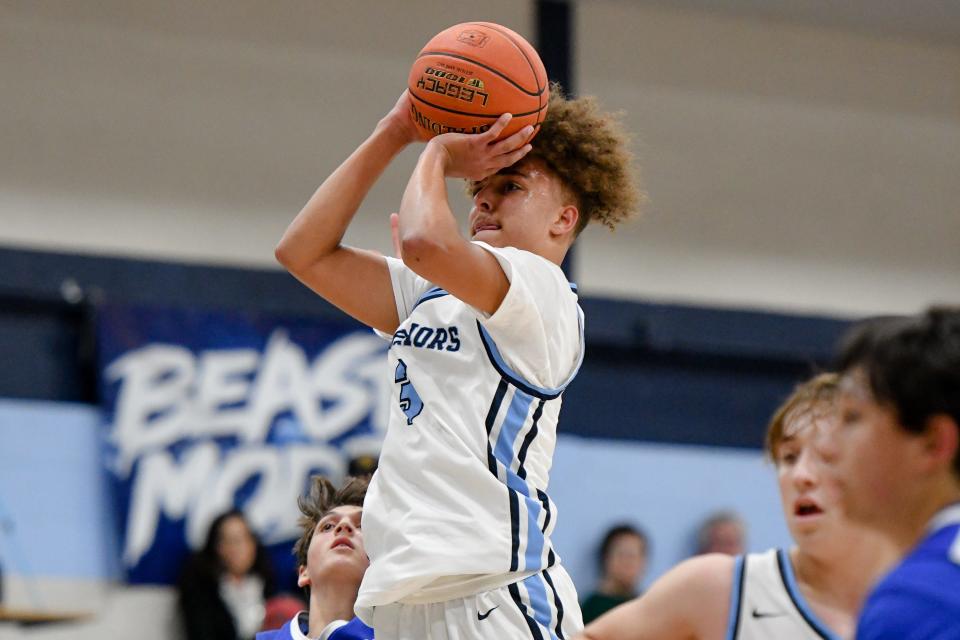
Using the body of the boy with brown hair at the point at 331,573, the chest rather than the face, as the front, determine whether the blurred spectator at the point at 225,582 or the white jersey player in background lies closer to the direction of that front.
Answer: the white jersey player in background

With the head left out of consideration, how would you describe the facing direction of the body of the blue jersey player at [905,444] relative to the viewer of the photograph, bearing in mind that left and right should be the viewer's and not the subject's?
facing to the left of the viewer

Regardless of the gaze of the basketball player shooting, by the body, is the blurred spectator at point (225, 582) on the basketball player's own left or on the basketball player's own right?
on the basketball player's own right
